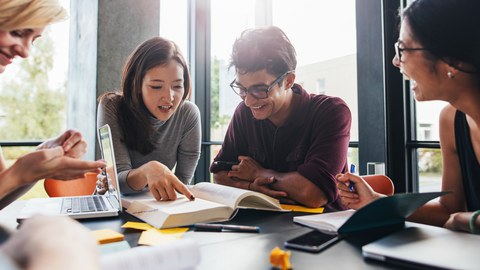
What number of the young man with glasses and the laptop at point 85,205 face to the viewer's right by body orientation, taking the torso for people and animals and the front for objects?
0

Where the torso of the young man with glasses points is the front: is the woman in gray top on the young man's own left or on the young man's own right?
on the young man's own right

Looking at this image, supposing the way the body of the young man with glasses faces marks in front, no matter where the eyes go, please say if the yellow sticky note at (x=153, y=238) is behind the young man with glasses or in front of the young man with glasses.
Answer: in front

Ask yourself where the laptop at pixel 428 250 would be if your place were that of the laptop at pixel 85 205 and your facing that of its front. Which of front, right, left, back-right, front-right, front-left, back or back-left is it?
back-left

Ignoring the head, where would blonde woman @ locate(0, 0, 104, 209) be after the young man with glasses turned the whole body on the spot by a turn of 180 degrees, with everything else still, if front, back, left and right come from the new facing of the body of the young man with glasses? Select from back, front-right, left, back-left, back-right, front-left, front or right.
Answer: back

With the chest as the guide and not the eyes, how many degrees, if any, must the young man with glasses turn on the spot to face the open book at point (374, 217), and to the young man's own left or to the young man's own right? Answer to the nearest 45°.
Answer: approximately 45° to the young man's own left

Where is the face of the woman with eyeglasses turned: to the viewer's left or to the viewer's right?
to the viewer's left

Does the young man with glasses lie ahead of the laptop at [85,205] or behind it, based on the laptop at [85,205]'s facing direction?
behind

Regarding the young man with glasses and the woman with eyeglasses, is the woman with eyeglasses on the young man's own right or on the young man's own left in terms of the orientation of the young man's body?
on the young man's own left

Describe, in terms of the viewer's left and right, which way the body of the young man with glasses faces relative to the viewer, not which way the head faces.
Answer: facing the viewer and to the left of the viewer

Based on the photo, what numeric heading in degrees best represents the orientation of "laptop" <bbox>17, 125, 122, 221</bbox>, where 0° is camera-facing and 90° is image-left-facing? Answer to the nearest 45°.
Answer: approximately 90°
